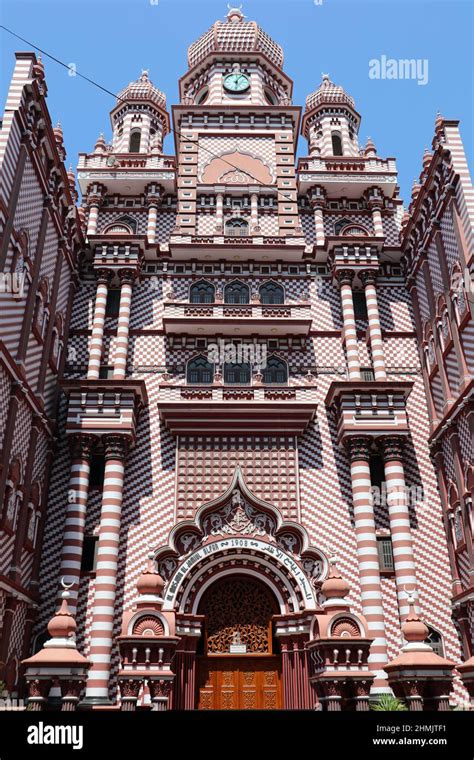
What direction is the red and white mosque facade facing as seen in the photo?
toward the camera
